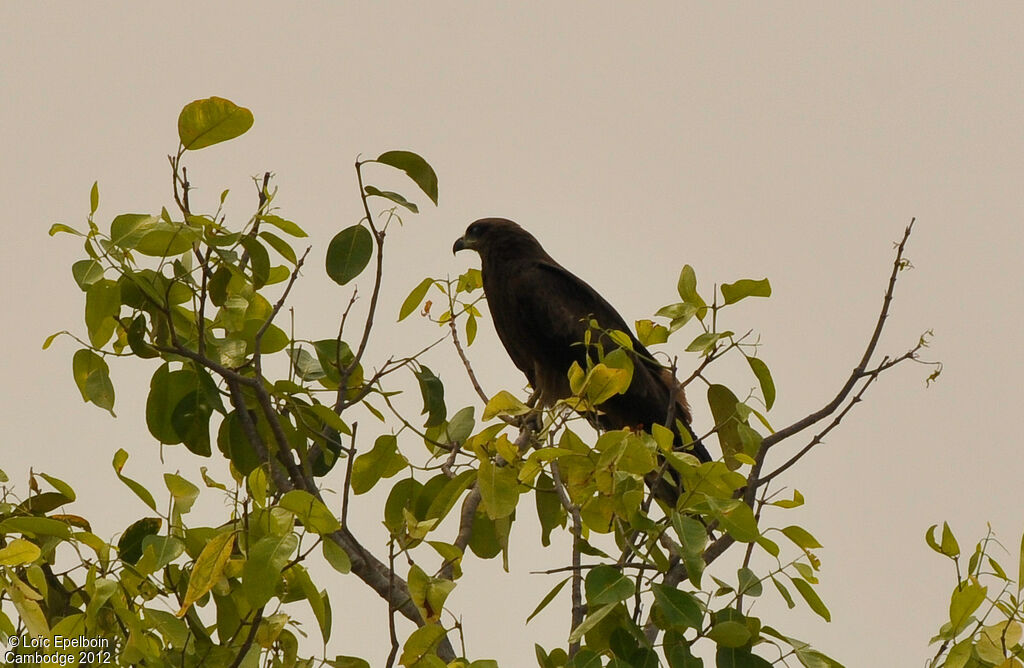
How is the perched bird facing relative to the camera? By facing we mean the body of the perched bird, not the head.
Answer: to the viewer's left
